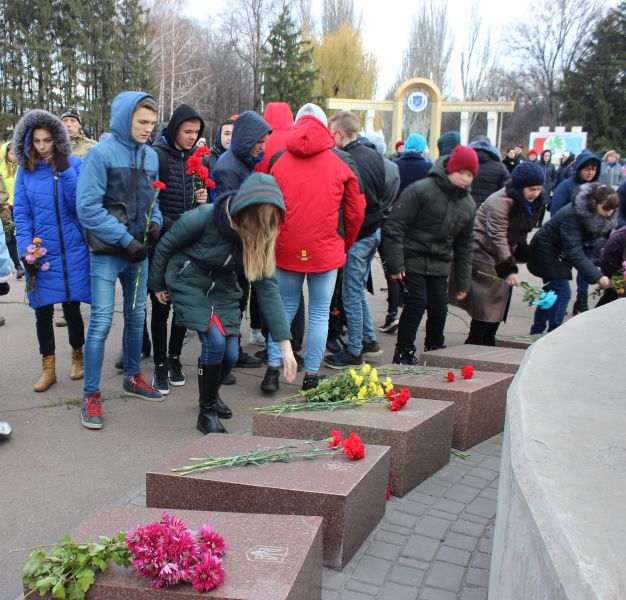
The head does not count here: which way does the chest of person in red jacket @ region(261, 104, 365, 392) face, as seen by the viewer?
away from the camera

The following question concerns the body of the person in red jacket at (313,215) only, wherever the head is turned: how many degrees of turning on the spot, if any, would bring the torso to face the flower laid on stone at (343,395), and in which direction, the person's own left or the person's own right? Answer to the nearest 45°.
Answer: approximately 180°

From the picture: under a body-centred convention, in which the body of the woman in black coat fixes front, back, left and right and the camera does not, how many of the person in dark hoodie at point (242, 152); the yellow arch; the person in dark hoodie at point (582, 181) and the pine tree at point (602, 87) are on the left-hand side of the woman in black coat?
3

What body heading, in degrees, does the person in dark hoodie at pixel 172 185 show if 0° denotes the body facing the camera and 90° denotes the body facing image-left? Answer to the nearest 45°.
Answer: approximately 315°

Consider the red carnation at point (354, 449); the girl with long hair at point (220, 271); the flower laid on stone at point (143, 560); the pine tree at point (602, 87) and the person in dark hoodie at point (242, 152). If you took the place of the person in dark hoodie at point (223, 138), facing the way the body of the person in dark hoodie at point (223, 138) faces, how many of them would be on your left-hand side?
1

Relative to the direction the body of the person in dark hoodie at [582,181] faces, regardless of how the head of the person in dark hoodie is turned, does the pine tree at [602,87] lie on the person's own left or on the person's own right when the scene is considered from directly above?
on the person's own left

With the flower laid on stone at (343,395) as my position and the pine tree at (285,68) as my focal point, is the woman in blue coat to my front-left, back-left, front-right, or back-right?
front-left

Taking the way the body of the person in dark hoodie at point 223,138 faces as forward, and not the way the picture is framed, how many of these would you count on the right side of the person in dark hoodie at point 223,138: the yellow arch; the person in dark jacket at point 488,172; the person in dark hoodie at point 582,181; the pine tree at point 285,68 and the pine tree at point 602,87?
0

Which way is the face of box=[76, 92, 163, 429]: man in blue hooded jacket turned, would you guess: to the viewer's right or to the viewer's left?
to the viewer's right

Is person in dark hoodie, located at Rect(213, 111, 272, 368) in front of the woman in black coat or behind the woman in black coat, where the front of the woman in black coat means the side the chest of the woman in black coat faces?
behind

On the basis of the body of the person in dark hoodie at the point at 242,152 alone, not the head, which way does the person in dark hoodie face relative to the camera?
to the viewer's right

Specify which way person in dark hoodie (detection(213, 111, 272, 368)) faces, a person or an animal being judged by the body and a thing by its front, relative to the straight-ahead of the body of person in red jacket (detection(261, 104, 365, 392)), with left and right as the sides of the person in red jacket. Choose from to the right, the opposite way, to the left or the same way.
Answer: to the right

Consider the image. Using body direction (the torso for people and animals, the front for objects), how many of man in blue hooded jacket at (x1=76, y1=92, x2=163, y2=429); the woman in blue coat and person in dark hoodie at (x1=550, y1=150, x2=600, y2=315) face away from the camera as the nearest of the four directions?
0

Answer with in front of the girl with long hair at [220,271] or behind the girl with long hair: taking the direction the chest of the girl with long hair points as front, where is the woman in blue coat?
behind

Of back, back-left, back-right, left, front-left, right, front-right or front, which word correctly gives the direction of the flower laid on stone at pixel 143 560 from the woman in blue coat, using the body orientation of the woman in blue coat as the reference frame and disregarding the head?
front

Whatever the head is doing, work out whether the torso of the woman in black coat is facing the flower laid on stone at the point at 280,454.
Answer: no
